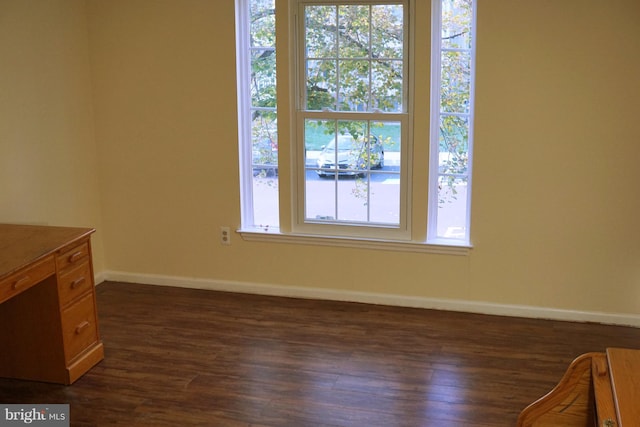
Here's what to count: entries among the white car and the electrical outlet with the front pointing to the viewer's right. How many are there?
0

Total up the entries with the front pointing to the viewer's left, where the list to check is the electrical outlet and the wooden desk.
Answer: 0

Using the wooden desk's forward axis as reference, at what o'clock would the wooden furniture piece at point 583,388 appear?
The wooden furniture piece is roughly at 12 o'clock from the wooden desk.

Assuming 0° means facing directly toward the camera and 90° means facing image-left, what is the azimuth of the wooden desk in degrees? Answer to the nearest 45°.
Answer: approximately 315°

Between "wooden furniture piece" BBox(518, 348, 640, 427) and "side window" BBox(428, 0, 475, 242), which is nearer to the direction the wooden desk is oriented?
the wooden furniture piece

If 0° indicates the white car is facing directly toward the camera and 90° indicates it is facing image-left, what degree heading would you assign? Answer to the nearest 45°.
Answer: approximately 45°

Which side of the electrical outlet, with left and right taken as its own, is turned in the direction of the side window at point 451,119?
left
